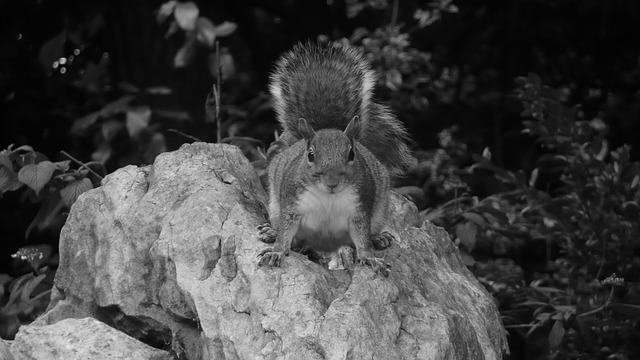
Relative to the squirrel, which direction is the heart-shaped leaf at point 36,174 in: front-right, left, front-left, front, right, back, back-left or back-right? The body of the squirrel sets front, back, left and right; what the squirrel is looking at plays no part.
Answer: right

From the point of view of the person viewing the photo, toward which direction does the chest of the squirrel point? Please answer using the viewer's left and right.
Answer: facing the viewer

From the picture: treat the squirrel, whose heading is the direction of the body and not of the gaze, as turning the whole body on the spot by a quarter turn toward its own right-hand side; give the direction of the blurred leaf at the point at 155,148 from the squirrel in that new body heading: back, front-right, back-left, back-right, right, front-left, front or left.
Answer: front-right

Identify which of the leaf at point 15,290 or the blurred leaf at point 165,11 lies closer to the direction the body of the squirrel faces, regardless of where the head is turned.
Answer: the leaf

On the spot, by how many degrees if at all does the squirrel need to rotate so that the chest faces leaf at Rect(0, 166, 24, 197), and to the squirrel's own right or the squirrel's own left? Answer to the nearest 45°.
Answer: approximately 90° to the squirrel's own right

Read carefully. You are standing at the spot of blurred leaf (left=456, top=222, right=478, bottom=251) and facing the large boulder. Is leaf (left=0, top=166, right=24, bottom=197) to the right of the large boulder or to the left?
right

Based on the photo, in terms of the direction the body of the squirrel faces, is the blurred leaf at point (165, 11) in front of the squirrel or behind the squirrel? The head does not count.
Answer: behind

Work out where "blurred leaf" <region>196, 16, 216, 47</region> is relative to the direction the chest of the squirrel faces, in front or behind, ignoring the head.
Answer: behind

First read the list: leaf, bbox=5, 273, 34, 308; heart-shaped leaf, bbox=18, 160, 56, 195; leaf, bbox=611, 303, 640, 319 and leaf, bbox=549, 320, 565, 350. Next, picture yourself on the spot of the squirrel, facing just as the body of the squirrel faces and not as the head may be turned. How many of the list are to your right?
2

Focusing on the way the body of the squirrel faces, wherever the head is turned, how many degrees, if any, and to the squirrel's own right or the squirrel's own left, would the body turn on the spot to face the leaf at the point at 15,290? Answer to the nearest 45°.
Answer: approximately 90° to the squirrel's own right
